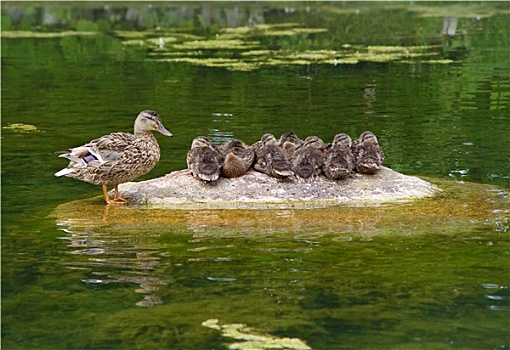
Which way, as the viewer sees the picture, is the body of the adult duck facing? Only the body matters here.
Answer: to the viewer's right

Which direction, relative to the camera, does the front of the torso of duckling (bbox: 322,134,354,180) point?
away from the camera

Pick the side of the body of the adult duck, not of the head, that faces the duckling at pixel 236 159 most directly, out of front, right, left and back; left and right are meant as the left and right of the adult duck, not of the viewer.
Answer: front

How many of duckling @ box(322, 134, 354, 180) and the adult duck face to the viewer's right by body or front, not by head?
1

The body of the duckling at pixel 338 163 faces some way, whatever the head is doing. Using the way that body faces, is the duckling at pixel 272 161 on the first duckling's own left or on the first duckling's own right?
on the first duckling's own left

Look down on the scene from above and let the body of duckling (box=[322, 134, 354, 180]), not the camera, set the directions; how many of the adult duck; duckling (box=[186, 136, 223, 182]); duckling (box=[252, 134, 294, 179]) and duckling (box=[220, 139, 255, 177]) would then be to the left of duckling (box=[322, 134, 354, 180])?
4

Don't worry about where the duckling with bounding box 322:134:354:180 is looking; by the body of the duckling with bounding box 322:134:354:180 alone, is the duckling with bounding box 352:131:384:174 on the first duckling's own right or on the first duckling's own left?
on the first duckling's own right

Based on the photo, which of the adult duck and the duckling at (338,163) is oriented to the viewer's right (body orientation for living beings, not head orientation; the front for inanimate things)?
the adult duck

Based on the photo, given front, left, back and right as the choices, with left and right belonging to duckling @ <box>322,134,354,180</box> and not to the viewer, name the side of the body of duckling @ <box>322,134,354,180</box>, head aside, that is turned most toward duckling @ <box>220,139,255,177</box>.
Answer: left

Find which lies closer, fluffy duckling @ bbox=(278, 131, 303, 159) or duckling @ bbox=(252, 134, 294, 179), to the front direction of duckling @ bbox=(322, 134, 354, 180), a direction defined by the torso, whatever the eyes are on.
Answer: the fluffy duckling

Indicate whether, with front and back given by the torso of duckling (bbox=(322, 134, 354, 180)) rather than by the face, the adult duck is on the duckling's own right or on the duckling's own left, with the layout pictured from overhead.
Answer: on the duckling's own left

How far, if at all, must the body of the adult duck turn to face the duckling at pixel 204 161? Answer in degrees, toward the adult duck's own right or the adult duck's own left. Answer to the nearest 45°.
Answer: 0° — it already faces it
